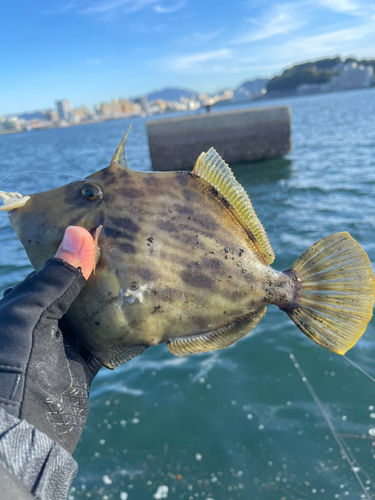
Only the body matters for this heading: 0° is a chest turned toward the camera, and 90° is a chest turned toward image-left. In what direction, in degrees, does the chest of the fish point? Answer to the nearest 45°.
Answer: approximately 90°

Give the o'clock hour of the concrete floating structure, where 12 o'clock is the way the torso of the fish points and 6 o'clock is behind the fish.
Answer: The concrete floating structure is roughly at 3 o'clock from the fish.
